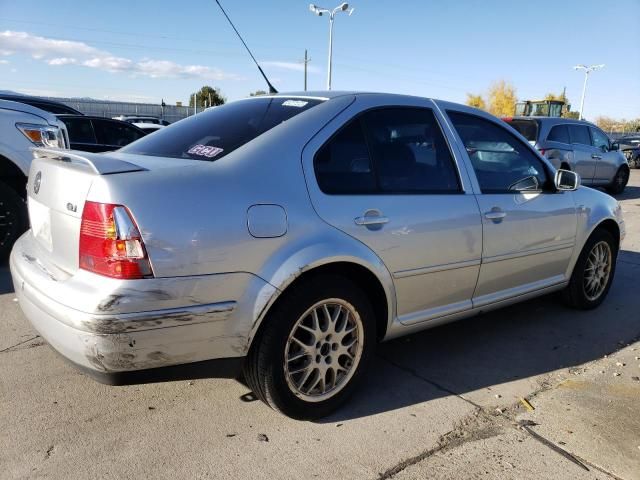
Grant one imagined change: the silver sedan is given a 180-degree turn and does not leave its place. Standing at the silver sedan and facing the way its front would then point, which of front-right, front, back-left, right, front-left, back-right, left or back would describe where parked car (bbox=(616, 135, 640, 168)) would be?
back

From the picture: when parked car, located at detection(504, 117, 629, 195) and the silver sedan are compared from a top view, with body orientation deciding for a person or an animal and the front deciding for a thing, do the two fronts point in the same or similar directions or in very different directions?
same or similar directions

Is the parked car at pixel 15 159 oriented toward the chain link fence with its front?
no

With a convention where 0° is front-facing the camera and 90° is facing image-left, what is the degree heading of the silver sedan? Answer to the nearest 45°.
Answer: approximately 225°

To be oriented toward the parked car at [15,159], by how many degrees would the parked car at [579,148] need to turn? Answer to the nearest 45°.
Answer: approximately 180°

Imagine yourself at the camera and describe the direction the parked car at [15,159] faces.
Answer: facing the viewer and to the right of the viewer

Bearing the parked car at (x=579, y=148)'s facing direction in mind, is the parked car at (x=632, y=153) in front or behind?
in front

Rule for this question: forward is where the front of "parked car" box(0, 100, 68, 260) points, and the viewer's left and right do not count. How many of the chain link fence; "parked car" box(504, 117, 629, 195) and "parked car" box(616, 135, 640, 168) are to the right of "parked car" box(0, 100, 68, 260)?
0

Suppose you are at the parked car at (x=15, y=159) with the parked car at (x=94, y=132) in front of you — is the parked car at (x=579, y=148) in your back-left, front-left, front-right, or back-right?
front-right

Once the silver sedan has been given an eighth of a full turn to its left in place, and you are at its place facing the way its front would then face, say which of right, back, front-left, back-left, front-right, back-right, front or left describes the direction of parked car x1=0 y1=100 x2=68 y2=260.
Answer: front-left

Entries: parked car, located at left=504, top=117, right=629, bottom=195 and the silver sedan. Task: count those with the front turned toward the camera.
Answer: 0

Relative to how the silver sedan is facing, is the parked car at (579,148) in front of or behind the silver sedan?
in front

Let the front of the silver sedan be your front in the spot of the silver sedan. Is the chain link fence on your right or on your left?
on your left

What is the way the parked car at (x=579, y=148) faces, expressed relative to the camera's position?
facing away from the viewer and to the right of the viewer

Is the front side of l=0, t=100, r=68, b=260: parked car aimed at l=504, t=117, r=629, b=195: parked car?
no

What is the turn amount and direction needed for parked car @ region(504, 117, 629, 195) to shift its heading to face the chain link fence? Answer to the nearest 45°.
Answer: approximately 90° to its left

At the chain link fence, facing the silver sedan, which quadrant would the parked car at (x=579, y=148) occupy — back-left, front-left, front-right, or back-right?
front-left

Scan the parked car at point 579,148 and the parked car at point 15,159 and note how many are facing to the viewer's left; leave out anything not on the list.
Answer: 0

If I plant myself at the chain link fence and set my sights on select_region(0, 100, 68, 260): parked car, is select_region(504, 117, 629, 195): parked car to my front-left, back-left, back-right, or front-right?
front-left

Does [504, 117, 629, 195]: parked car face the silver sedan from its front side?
no
